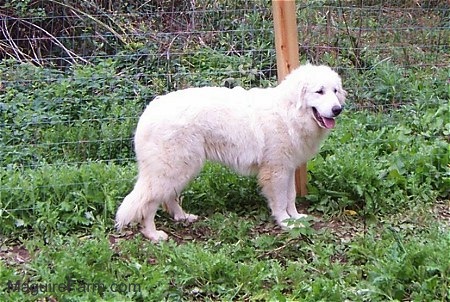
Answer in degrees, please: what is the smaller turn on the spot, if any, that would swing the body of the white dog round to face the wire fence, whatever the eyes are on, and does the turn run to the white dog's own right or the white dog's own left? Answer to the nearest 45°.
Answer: approximately 90° to the white dog's own left

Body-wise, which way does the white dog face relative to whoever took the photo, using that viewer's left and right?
facing to the right of the viewer
